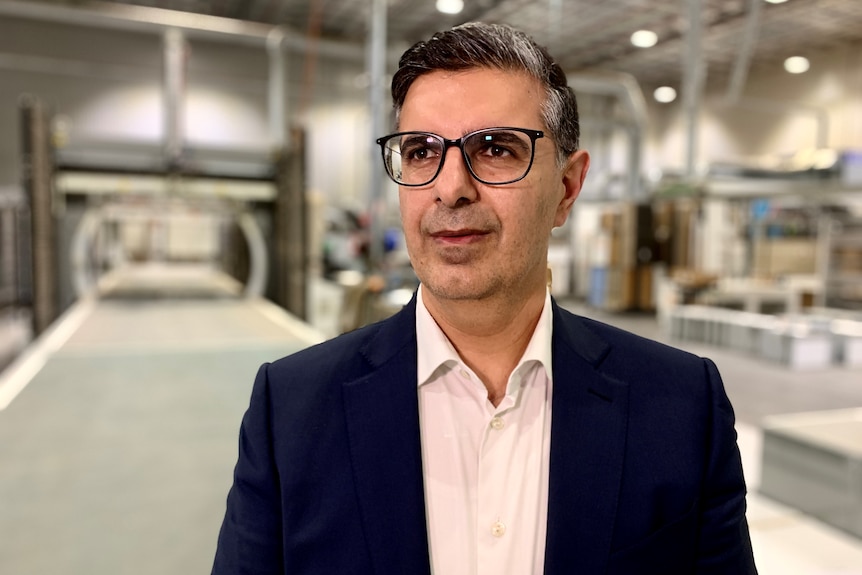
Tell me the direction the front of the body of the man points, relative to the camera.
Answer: toward the camera
